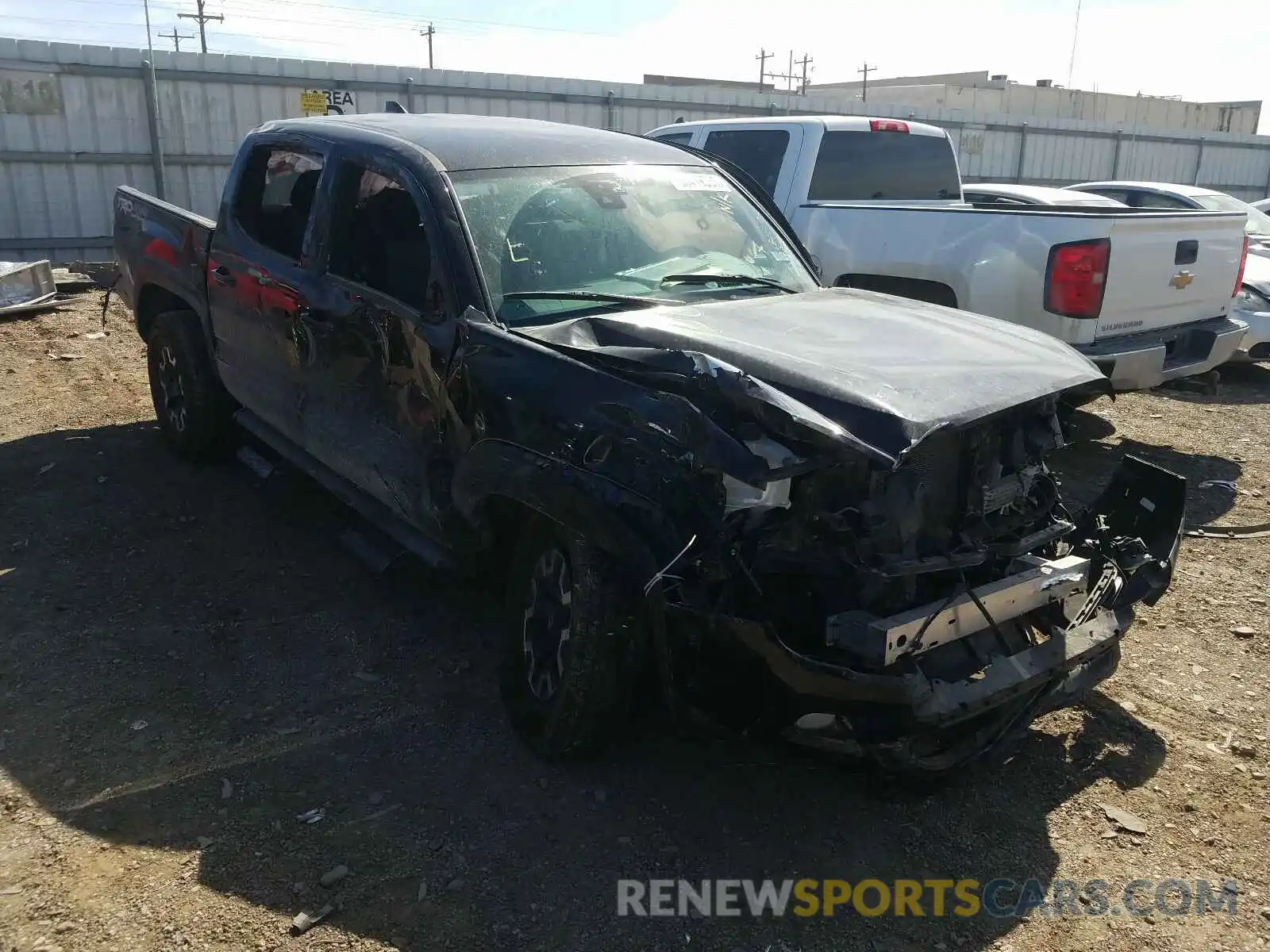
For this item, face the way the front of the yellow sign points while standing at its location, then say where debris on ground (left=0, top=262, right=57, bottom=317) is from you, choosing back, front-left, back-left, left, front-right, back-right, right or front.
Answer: front-right

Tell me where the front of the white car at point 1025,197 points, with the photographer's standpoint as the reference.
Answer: facing the viewer and to the right of the viewer

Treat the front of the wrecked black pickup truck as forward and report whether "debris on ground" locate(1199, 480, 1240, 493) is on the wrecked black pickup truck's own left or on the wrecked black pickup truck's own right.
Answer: on the wrecked black pickup truck's own left

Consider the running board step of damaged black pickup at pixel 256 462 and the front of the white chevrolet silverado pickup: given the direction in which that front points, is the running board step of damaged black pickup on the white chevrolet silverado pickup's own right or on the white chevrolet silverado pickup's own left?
on the white chevrolet silverado pickup's own left

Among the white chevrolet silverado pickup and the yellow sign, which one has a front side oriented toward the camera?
the yellow sign

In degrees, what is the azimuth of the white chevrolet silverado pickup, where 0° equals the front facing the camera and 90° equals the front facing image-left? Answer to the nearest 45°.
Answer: approximately 135°

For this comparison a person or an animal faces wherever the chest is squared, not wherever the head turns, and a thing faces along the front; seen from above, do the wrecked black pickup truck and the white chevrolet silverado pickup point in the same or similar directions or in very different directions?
very different directions

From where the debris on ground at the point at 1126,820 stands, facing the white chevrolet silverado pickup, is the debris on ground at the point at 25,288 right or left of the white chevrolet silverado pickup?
left

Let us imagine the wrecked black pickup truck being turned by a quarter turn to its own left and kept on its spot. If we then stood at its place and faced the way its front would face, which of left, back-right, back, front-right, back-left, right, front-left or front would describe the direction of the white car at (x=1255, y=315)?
front

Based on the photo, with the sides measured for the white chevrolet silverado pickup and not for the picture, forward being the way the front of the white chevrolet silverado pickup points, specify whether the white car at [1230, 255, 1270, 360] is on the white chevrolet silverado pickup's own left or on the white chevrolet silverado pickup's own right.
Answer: on the white chevrolet silverado pickup's own right

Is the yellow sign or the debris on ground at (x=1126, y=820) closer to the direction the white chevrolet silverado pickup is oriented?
the yellow sign

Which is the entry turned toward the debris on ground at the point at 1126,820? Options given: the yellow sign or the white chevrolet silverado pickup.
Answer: the yellow sign

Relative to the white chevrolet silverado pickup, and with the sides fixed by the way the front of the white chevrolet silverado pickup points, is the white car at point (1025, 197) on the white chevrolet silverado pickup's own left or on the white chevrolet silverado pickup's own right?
on the white chevrolet silverado pickup's own right

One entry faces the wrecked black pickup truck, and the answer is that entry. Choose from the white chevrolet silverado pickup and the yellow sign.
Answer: the yellow sign

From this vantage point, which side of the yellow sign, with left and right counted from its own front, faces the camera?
front

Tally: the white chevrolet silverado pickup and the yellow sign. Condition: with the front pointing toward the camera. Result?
1

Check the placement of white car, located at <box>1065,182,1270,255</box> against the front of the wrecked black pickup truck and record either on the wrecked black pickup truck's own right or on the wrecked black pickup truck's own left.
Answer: on the wrecked black pickup truck's own left
